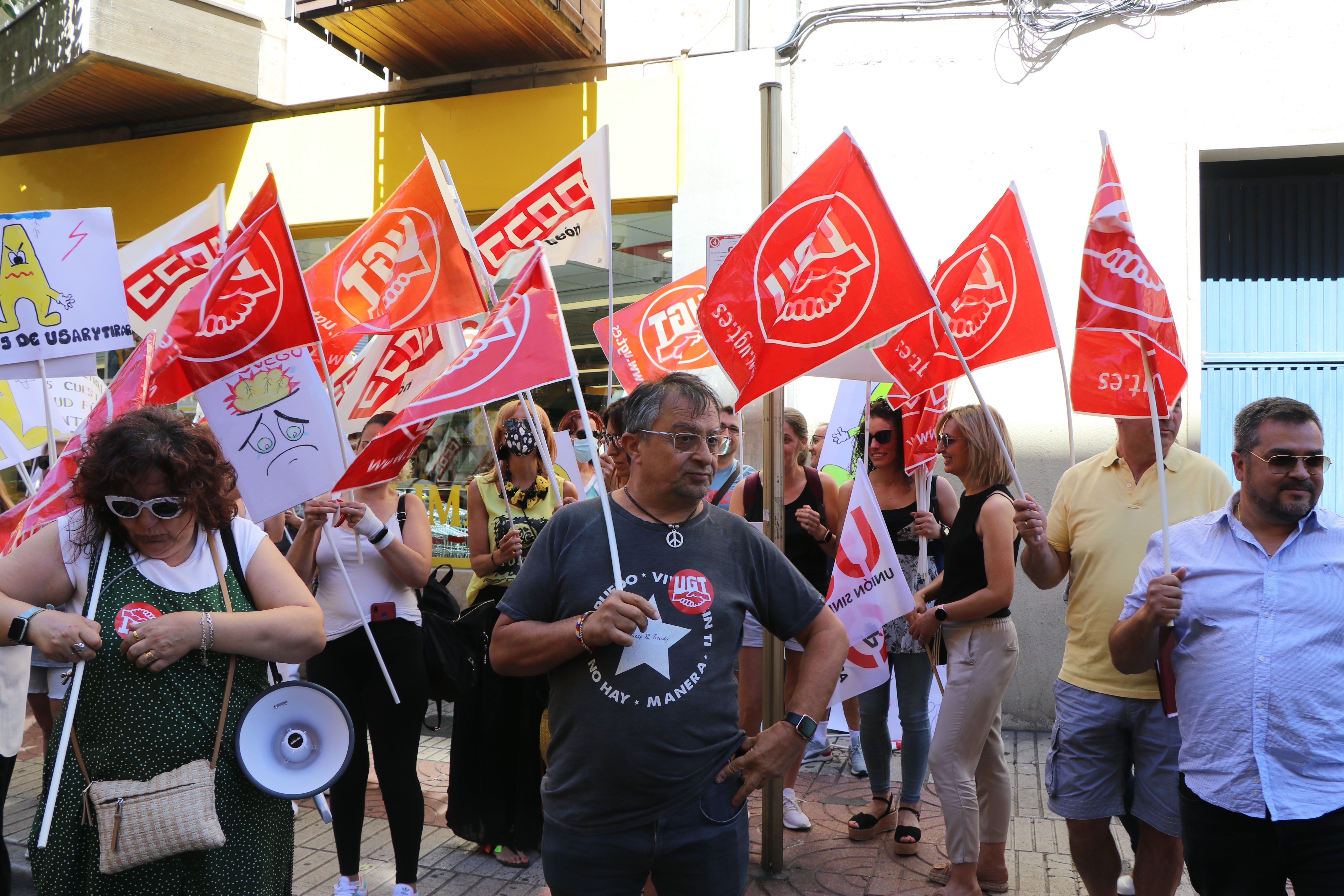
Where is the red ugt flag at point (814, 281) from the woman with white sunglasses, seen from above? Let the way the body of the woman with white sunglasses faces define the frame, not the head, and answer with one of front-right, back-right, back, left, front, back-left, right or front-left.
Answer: left

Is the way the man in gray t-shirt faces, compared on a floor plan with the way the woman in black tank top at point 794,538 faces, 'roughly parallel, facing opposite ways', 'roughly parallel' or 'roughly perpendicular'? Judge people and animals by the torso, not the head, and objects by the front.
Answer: roughly parallel

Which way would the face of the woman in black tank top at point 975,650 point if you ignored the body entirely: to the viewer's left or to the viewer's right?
to the viewer's left

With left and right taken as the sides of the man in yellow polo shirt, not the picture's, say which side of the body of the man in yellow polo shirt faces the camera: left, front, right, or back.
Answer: front

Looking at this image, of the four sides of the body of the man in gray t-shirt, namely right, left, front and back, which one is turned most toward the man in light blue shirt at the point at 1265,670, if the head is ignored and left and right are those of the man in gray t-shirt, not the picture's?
left

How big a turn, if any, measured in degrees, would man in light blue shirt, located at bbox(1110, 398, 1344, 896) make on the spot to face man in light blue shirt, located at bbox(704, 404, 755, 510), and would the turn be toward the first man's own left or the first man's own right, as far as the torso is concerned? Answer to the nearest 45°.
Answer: approximately 135° to the first man's own right

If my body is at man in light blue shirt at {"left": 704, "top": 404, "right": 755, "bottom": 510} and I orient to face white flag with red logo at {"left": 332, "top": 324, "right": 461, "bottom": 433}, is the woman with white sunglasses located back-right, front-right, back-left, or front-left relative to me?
front-left

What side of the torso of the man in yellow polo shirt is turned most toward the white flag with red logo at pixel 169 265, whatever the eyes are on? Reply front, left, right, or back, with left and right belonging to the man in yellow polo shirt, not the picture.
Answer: right

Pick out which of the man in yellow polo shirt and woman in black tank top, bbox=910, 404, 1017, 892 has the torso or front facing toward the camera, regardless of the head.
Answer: the man in yellow polo shirt

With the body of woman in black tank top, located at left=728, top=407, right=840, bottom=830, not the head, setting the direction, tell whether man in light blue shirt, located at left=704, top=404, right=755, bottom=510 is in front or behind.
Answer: behind

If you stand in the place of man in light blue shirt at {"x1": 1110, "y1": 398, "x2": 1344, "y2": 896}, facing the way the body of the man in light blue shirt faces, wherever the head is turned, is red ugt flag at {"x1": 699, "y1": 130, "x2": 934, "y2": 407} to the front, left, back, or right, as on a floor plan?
right

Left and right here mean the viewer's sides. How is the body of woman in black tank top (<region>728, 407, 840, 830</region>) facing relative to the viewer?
facing the viewer

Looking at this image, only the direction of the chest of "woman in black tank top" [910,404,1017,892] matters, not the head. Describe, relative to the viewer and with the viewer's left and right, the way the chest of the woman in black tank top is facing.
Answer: facing to the left of the viewer

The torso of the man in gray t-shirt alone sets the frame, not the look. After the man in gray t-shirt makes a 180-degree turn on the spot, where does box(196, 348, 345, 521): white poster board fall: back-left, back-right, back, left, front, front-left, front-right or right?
front-left

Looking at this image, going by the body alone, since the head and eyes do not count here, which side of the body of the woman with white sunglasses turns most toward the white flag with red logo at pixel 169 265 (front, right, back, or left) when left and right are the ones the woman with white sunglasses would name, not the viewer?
back

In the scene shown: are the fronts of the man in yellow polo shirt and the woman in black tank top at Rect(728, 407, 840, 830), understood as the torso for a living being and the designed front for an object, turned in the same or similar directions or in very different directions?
same or similar directions

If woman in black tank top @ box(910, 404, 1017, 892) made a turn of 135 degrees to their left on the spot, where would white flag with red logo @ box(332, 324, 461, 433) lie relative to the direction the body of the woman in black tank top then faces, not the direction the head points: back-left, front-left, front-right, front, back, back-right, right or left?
back-right

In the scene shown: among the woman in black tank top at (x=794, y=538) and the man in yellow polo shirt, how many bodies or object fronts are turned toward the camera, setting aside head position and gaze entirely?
2

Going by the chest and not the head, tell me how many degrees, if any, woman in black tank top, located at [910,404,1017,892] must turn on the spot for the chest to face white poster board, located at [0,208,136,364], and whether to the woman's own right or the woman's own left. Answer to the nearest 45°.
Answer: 0° — they already face it

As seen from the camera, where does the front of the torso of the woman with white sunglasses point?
toward the camera
